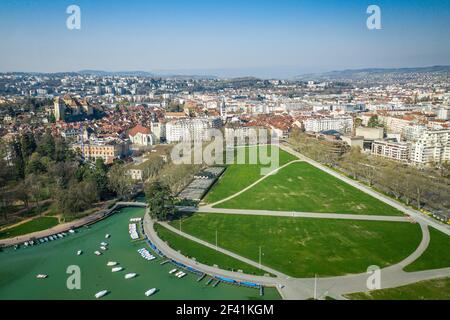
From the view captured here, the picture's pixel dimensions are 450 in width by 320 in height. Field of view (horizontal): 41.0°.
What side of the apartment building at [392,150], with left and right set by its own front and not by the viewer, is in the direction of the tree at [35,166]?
front

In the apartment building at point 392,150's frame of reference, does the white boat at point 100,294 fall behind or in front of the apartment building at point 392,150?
in front

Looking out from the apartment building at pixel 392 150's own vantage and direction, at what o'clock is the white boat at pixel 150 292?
The white boat is roughly at 11 o'clock from the apartment building.

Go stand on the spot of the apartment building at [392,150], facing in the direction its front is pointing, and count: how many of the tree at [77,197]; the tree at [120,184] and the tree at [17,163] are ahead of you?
3

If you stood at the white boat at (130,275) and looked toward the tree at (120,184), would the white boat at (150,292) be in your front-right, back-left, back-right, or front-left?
back-right

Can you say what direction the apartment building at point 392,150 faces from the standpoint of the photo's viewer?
facing the viewer and to the left of the viewer

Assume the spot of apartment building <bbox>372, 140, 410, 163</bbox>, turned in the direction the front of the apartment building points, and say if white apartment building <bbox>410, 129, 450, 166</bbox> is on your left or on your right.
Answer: on your left

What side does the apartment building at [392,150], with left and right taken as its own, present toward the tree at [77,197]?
front

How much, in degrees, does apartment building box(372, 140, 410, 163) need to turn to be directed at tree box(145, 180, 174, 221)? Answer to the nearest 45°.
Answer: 0° — it already faces it

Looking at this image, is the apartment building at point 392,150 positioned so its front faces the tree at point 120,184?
yes

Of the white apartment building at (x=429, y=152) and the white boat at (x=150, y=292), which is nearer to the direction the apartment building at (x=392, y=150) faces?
the white boat

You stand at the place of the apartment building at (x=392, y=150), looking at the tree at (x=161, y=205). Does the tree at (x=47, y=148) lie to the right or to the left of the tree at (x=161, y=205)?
right

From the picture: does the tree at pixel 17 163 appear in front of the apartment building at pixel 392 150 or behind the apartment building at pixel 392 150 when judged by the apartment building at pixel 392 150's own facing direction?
in front
